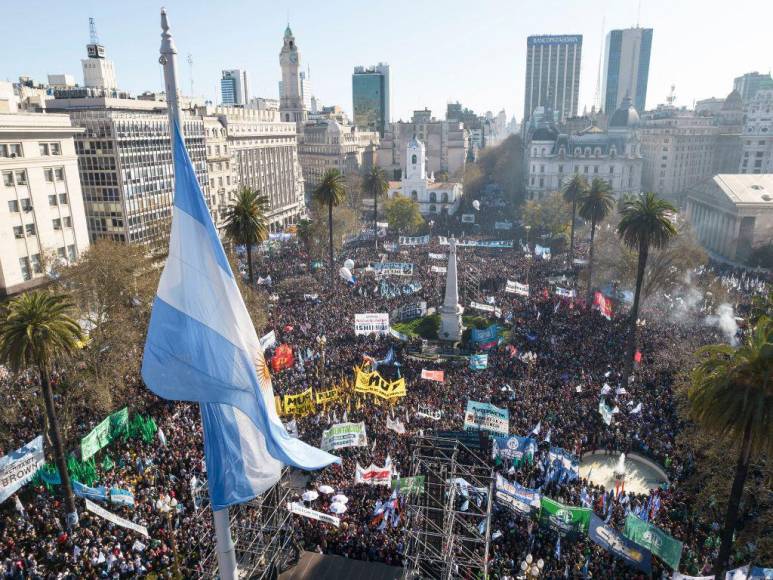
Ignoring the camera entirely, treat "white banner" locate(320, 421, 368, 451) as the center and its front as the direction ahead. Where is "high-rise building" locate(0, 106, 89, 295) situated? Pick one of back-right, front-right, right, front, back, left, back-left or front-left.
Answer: back-right

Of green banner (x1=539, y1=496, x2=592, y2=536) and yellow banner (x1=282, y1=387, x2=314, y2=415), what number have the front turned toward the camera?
2

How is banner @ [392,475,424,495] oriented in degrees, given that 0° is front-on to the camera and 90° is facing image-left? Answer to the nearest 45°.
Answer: approximately 0°

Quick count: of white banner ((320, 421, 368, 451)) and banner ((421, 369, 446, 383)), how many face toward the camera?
2

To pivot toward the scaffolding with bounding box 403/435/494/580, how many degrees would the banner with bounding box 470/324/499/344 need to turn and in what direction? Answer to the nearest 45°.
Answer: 0° — it already faces it

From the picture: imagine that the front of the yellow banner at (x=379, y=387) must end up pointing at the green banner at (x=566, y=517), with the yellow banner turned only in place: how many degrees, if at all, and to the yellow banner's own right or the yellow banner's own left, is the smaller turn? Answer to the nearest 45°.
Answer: approximately 45° to the yellow banner's own left

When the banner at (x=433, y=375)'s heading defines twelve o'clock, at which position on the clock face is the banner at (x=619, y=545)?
the banner at (x=619, y=545) is roughly at 11 o'clock from the banner at (x=433, y=375).

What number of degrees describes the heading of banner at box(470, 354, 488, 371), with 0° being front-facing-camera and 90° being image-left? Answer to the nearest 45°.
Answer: approximately 0°

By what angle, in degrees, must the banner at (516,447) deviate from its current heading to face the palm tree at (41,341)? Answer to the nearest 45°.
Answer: approximately 90° to its right
